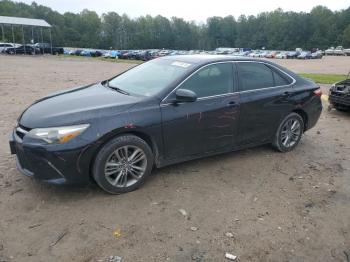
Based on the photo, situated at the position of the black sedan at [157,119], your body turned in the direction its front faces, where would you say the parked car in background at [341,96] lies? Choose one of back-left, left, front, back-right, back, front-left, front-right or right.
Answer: back

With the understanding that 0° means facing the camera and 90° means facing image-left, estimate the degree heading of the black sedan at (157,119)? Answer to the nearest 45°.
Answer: approximately 45°
